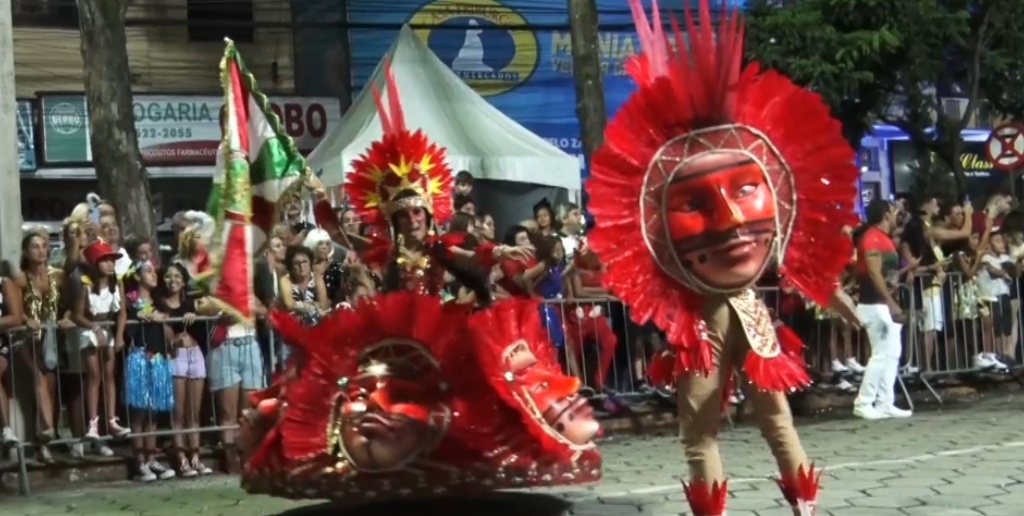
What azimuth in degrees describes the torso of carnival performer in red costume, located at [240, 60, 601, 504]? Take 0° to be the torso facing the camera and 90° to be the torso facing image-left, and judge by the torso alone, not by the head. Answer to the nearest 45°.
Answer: approximately 0°

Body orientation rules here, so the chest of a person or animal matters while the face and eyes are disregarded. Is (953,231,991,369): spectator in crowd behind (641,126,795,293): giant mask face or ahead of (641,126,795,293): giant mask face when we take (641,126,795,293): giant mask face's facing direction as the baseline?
behind

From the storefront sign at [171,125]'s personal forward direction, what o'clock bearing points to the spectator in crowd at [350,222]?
The spectator in crowd is roughly at 12 o'clock from the storefront sign.

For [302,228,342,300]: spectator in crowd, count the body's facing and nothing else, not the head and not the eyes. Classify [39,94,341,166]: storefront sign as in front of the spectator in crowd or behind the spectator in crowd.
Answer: behind

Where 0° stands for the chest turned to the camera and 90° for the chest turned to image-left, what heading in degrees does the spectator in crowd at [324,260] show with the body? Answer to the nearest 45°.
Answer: approximately 315°

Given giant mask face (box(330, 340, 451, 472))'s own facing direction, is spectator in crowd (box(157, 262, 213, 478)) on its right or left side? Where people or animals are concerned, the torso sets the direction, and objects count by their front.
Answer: on its right
